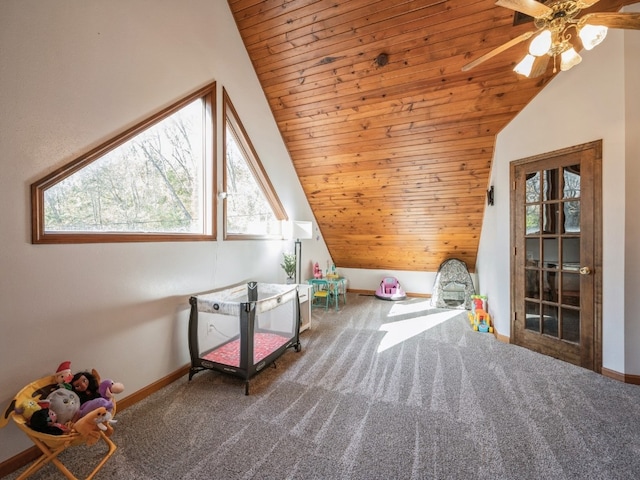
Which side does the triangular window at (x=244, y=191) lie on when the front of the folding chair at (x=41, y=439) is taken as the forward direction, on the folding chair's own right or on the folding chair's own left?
on the folding chair's own left

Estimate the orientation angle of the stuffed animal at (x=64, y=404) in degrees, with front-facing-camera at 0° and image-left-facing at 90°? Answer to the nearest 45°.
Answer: approximately 315°
